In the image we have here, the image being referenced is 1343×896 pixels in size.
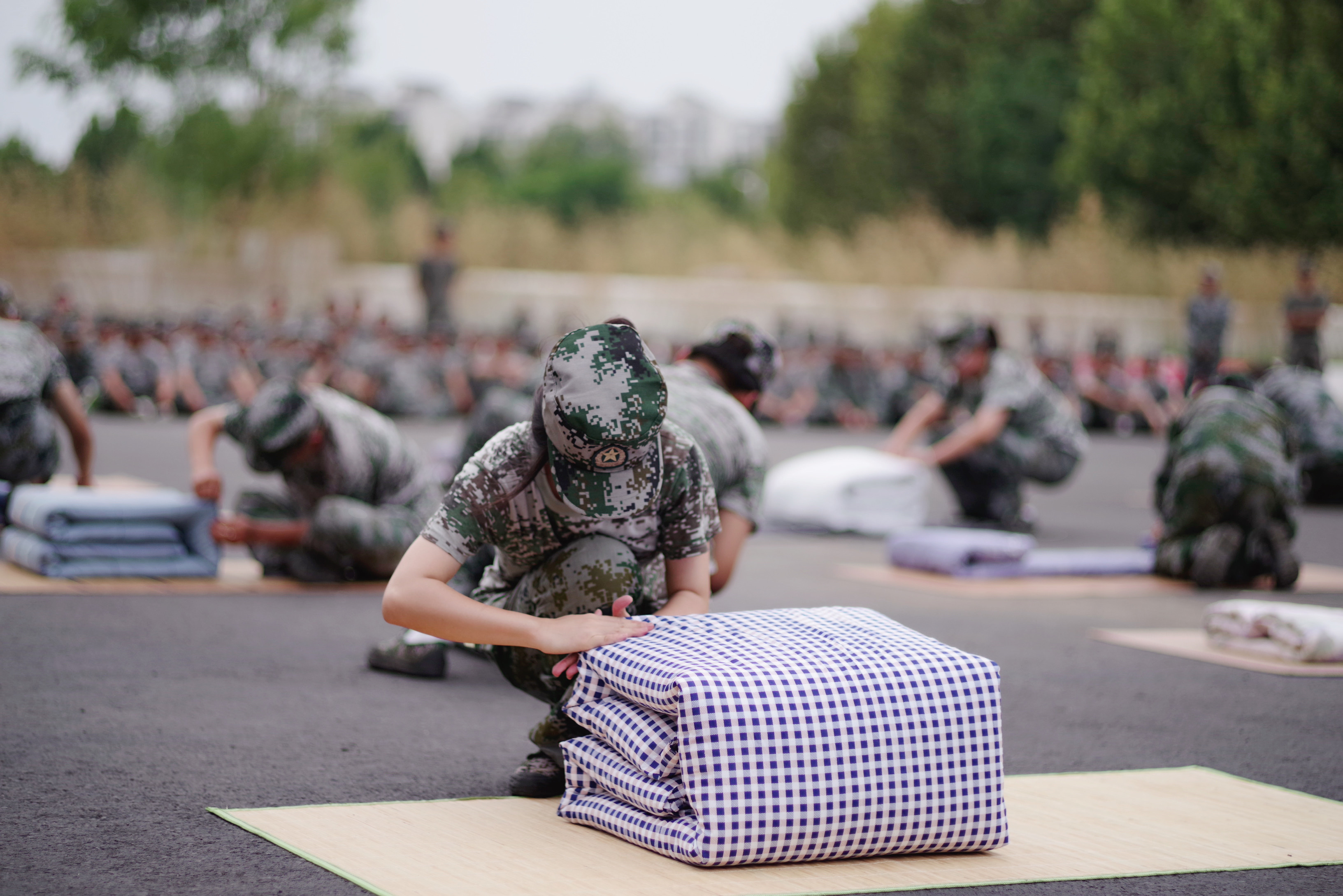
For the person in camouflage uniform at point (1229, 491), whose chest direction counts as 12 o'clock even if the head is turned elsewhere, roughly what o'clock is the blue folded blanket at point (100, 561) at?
The blue folded blanket is roughly at 8 o'clock from the person in camouflage uniform.

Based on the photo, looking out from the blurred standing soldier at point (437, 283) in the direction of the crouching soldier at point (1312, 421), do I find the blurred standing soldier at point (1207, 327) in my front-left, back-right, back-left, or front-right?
front-left

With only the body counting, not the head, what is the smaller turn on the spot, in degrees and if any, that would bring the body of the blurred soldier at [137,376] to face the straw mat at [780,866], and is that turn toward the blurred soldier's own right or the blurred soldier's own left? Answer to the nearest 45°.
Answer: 0° — they already face it

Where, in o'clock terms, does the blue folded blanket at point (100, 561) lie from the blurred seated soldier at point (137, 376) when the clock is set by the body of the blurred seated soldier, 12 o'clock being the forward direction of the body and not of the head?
The blue folded blanket is roughly at 12 o'clock from the blurred seated soldier.

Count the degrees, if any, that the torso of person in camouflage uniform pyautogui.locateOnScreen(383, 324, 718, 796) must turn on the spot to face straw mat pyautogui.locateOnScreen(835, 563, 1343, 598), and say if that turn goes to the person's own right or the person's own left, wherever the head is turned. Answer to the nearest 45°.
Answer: approximately 135° to the person's own left

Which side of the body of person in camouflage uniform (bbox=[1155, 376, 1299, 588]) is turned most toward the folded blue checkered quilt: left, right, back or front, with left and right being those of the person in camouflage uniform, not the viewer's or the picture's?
back

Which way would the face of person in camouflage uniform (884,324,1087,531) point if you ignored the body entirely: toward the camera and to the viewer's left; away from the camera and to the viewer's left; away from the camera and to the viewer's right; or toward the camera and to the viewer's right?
toward the camera and to the viewer's left

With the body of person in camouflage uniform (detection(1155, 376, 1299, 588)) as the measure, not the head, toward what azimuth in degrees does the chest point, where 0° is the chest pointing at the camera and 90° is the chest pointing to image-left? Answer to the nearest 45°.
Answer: approximately 180°

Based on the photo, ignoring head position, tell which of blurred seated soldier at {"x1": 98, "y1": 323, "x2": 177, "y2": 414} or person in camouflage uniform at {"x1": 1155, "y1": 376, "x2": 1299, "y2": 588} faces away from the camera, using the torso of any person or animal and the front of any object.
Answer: the person in camouflage uniform

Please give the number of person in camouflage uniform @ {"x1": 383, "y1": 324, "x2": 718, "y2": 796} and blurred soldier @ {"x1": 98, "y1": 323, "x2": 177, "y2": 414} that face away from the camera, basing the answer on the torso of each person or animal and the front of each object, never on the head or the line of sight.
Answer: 0

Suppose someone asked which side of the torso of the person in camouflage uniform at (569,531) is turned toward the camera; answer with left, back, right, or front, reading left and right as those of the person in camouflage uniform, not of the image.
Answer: front

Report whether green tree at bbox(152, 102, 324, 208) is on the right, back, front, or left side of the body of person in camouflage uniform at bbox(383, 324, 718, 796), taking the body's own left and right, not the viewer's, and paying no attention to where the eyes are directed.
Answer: back

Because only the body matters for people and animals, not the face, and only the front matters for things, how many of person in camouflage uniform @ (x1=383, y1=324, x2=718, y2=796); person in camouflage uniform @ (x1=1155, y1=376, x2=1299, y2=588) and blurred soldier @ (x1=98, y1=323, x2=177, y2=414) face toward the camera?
2

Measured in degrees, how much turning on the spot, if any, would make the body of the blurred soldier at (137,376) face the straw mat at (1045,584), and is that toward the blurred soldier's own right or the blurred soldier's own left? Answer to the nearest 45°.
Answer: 0° — they already face it

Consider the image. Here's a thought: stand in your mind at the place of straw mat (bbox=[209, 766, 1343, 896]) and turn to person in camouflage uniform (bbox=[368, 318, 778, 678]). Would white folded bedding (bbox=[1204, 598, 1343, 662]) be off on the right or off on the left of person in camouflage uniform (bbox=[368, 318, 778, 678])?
right
